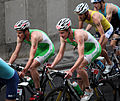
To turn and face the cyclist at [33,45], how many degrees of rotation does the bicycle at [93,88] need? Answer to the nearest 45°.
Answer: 0° — it already faces them

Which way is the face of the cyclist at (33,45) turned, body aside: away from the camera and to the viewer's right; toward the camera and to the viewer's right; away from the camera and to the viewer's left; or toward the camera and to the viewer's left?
toward the camera and to the viewer's left

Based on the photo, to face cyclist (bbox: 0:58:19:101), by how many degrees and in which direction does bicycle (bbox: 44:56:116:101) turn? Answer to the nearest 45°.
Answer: approximately 45° to its left

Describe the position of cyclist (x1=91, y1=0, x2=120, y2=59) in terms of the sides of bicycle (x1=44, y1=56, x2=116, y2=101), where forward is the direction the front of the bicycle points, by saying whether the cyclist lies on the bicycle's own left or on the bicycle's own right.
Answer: on the bicycle's own right

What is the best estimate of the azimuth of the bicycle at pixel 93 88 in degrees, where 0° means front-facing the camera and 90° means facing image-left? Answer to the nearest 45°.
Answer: approximately 90°
